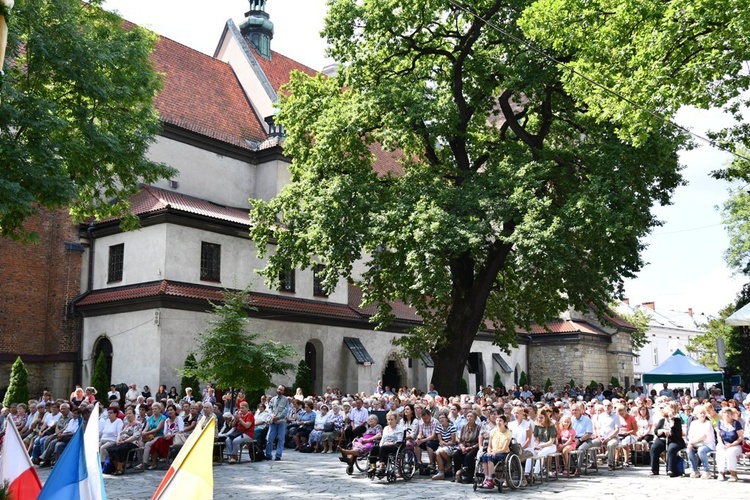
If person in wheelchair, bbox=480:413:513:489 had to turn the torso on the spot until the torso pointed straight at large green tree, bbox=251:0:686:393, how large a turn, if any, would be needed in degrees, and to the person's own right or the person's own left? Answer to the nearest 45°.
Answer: approximately 135° to the person's own right

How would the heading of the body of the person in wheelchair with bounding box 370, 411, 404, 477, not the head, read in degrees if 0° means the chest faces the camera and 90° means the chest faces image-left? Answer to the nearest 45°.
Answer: approximately 45°

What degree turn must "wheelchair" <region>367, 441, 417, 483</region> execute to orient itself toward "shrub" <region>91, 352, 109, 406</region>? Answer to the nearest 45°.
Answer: approximately 90° to its right

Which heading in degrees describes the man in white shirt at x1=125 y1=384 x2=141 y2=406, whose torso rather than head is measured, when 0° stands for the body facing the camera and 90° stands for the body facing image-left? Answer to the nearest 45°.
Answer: approximately 0°

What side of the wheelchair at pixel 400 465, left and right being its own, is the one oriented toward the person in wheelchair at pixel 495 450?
left
